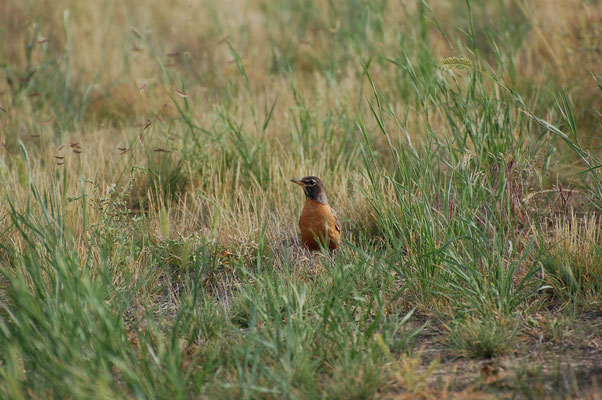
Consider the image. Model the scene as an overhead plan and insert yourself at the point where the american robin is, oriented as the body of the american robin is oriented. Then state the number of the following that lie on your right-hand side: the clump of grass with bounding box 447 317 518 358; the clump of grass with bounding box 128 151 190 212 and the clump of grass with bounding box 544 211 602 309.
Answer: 1

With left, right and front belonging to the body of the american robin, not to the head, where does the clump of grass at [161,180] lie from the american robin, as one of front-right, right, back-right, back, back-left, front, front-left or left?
right

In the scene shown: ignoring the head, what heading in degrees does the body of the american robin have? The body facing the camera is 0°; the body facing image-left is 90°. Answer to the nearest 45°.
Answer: approximately 45°

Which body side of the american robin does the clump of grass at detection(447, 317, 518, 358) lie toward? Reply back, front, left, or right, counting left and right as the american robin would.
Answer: left

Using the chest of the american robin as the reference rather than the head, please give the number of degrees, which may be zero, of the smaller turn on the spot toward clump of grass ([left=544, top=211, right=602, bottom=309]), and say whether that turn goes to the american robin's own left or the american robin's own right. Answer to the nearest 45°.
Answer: approximately 90° to the american robin's own left
